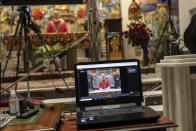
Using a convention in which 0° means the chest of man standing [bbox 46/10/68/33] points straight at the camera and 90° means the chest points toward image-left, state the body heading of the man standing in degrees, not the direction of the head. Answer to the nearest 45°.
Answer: approximately 0°

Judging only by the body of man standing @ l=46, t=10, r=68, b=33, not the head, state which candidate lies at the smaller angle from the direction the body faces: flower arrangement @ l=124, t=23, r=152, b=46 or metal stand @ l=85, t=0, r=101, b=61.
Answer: the metal stand

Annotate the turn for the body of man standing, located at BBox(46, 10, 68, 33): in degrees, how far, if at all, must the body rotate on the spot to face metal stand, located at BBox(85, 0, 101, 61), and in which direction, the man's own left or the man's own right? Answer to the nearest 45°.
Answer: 0° — they already face it

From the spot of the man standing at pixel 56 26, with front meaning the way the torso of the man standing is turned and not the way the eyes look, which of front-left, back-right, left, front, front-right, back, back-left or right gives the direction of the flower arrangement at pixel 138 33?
front-left

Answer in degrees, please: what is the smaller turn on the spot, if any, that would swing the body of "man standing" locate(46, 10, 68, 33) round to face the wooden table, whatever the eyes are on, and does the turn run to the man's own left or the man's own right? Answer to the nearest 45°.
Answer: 0° — they already face it

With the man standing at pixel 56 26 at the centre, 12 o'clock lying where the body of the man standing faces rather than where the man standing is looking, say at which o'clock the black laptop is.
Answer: The black laptop is roughly at 12 o'clock from the man standing.
